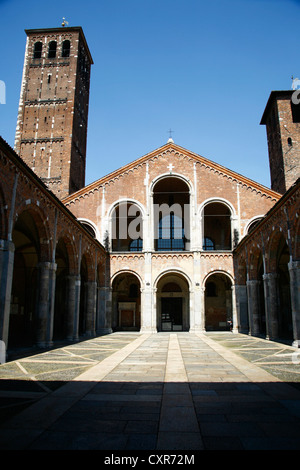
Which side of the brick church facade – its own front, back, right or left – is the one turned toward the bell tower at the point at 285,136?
left

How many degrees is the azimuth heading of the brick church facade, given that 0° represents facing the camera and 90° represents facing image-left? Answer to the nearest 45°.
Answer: approximately 0°
